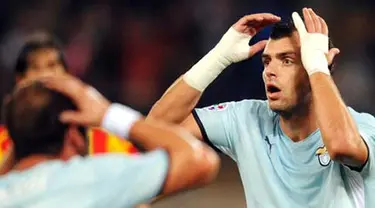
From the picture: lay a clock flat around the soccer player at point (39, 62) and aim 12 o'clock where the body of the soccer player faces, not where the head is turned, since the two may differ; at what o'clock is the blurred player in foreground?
The blurred player in foreground is roughly at 12 o'clock from the soccer player.

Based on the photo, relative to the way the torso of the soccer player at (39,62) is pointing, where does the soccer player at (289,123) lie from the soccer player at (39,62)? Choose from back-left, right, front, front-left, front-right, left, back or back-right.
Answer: front-left

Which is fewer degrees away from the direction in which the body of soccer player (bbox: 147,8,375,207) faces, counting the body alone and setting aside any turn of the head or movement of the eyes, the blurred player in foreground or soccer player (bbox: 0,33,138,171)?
the blurred player in foreground

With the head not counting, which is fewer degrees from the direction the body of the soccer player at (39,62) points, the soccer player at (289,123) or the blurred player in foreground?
the blurred player in foreground
